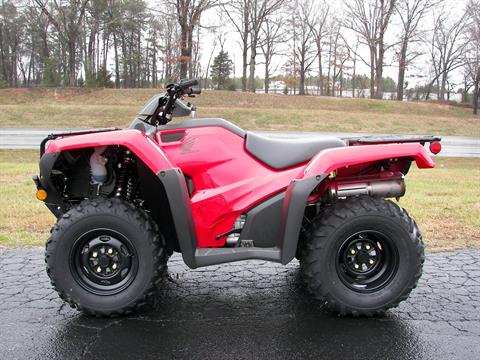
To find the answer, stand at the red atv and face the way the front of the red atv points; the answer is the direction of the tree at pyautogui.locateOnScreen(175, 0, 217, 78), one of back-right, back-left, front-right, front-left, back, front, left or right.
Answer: right

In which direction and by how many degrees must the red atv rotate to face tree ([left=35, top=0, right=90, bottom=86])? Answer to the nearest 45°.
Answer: approximately 90° to its right

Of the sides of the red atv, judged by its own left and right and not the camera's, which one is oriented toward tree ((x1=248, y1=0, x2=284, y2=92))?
right

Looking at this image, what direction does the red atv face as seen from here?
to the viewer's left

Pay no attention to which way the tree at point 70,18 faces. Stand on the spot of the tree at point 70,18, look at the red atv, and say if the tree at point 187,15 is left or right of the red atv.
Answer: left
